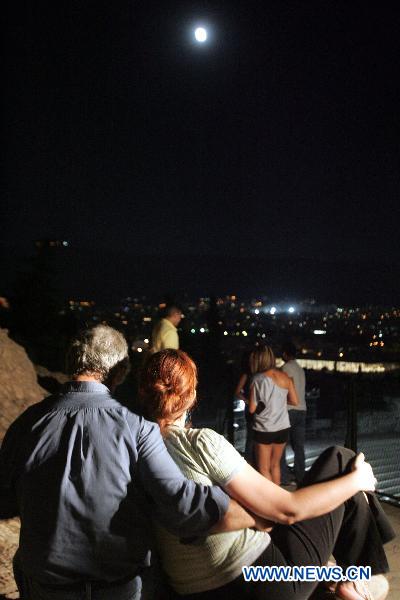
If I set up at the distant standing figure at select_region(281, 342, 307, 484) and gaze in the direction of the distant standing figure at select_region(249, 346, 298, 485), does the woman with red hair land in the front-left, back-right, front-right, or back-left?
front-left

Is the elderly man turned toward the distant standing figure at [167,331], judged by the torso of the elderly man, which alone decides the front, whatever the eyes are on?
yes

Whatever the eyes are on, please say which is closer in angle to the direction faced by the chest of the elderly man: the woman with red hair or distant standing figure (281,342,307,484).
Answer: the distant standing figure

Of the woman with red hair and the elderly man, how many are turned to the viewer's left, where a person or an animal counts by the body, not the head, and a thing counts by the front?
0

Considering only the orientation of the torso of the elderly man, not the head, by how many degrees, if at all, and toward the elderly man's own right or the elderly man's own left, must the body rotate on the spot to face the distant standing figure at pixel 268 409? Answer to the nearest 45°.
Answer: approximately 45° to the elderly man's own right

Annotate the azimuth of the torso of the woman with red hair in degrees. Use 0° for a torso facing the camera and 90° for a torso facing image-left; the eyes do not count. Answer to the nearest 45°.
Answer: approximately 225°

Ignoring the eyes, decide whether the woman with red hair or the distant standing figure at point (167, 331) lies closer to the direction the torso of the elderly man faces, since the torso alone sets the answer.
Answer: the distant standing figure

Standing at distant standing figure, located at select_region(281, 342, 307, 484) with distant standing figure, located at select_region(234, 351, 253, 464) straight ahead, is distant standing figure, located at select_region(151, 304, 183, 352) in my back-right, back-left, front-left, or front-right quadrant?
front-right

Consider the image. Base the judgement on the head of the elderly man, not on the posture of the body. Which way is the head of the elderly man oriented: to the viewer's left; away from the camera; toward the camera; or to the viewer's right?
away from the camera

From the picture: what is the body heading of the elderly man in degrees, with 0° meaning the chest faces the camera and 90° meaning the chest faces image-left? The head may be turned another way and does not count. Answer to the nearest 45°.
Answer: approximately 180°

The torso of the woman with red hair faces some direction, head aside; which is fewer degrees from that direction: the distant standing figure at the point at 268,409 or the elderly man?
the distant standing figure

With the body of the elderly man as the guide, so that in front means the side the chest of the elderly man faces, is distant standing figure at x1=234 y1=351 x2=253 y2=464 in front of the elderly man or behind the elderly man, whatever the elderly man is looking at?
in front

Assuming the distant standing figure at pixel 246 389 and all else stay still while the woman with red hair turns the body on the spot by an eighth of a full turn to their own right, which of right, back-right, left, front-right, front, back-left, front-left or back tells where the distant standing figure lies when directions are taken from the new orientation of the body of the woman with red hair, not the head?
left
